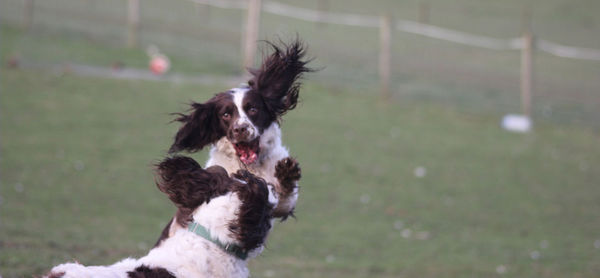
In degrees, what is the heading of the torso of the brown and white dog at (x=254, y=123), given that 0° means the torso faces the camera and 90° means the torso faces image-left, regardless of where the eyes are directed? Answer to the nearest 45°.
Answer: approximately 0°

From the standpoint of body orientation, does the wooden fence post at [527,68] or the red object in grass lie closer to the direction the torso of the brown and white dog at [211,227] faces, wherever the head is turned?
the wooden fence post

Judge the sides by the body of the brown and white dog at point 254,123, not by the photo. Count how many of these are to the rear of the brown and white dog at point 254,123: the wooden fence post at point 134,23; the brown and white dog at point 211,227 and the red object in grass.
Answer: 2

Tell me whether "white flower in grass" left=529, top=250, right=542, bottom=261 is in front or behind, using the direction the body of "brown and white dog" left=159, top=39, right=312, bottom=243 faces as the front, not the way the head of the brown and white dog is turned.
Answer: behind

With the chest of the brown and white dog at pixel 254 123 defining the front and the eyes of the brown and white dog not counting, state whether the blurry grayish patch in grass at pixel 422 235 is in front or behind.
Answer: behind

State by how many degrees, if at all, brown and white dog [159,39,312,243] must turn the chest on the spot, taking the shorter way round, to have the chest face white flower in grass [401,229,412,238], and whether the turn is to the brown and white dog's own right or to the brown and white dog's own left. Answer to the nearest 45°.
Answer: approximately 135° to the brown and white dog's own left
